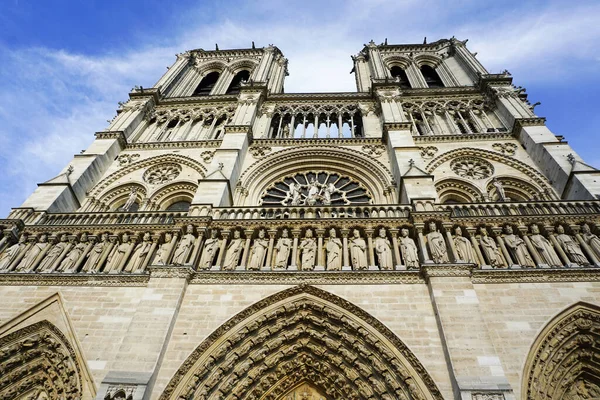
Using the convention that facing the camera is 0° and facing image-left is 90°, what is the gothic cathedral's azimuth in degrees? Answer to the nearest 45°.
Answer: approximately 0°
